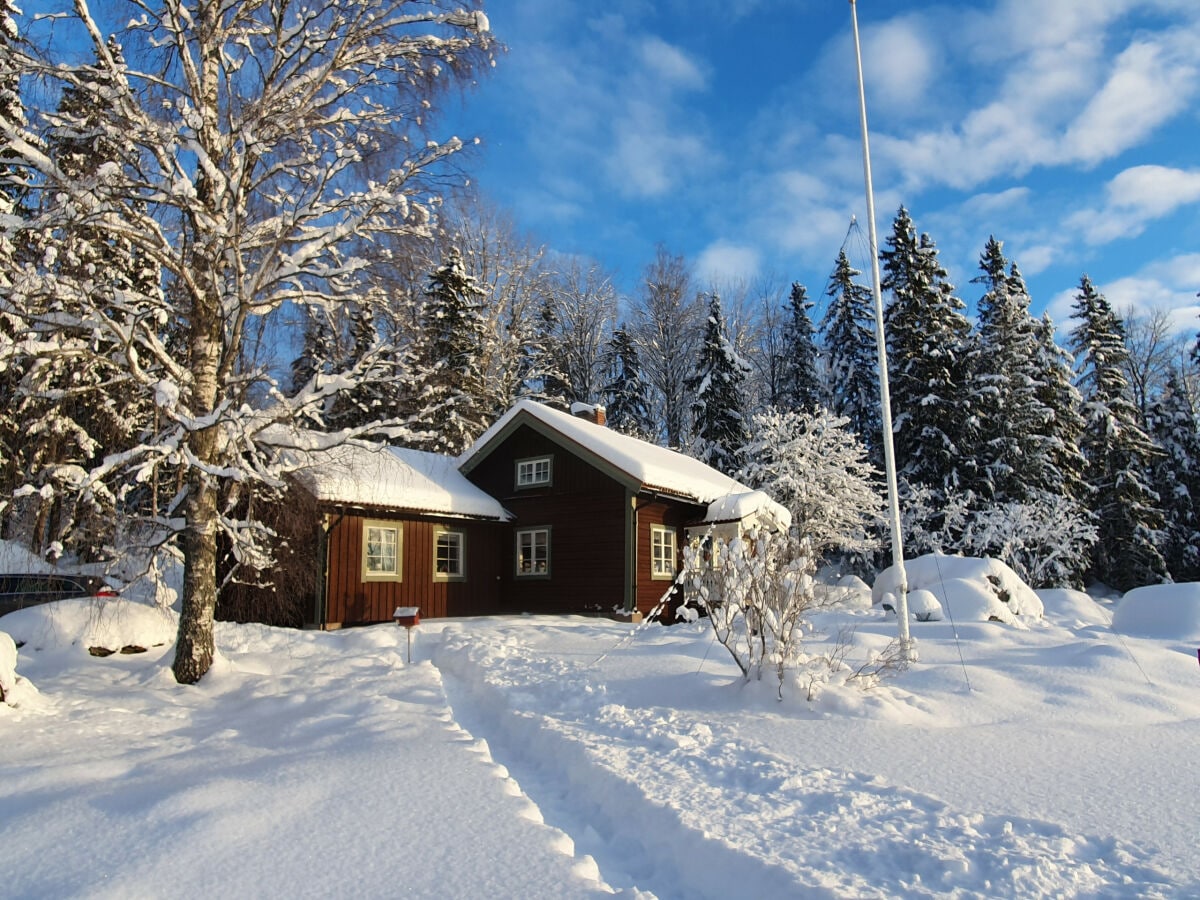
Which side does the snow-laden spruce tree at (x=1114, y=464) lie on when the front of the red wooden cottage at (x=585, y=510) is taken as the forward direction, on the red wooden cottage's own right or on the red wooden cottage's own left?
on the red wooden cottage's own left

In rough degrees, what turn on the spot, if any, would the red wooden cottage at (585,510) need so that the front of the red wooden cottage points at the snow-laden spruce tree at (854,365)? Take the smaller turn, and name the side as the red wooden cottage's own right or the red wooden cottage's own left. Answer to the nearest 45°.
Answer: approximately 90° to the red wooden cottage's own left

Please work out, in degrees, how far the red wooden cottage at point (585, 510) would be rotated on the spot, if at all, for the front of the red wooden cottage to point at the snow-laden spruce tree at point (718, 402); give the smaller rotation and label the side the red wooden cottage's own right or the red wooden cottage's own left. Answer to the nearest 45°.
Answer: approximately 135° to the red wooden cottage's own left

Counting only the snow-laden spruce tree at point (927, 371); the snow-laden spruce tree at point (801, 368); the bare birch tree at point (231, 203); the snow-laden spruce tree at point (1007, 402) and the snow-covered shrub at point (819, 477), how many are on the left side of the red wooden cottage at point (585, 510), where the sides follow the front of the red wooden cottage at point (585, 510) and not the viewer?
4

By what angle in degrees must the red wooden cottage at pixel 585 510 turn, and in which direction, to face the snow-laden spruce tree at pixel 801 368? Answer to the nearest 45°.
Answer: approximately 90° to its left

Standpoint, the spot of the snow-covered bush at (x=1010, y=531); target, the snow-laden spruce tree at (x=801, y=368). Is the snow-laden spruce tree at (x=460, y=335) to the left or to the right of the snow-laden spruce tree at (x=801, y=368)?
left

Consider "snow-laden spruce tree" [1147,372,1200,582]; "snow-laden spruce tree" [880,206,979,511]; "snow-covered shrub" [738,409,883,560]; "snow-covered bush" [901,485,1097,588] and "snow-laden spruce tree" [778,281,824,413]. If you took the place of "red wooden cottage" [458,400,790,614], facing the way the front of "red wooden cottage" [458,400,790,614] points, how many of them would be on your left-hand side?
5

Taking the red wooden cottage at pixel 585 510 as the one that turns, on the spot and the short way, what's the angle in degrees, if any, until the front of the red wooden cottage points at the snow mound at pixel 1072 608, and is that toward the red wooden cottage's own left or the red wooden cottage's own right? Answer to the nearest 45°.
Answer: approximately 45° to the red wooden cottage's own left

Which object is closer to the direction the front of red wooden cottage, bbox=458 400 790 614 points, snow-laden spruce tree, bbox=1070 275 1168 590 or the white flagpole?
the white flagpole

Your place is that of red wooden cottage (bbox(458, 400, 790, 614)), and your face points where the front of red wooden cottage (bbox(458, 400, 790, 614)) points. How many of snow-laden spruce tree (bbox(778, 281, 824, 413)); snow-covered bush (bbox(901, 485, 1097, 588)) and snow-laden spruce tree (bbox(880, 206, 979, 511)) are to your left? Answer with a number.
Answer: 3

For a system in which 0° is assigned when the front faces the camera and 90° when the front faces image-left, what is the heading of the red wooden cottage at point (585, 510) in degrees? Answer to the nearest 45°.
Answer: approximately 315°

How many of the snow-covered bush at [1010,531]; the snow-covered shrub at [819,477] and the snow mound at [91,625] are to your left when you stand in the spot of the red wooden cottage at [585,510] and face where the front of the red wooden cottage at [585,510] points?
2

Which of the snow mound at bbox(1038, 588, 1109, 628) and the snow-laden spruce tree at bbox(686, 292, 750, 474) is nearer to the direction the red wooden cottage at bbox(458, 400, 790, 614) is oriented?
the snow mound

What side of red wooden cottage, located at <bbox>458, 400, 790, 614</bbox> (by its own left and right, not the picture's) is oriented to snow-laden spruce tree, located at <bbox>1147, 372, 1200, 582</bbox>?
left

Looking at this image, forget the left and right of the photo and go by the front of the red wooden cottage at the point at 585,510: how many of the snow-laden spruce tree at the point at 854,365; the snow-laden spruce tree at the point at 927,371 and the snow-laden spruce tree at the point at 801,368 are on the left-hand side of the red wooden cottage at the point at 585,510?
3
